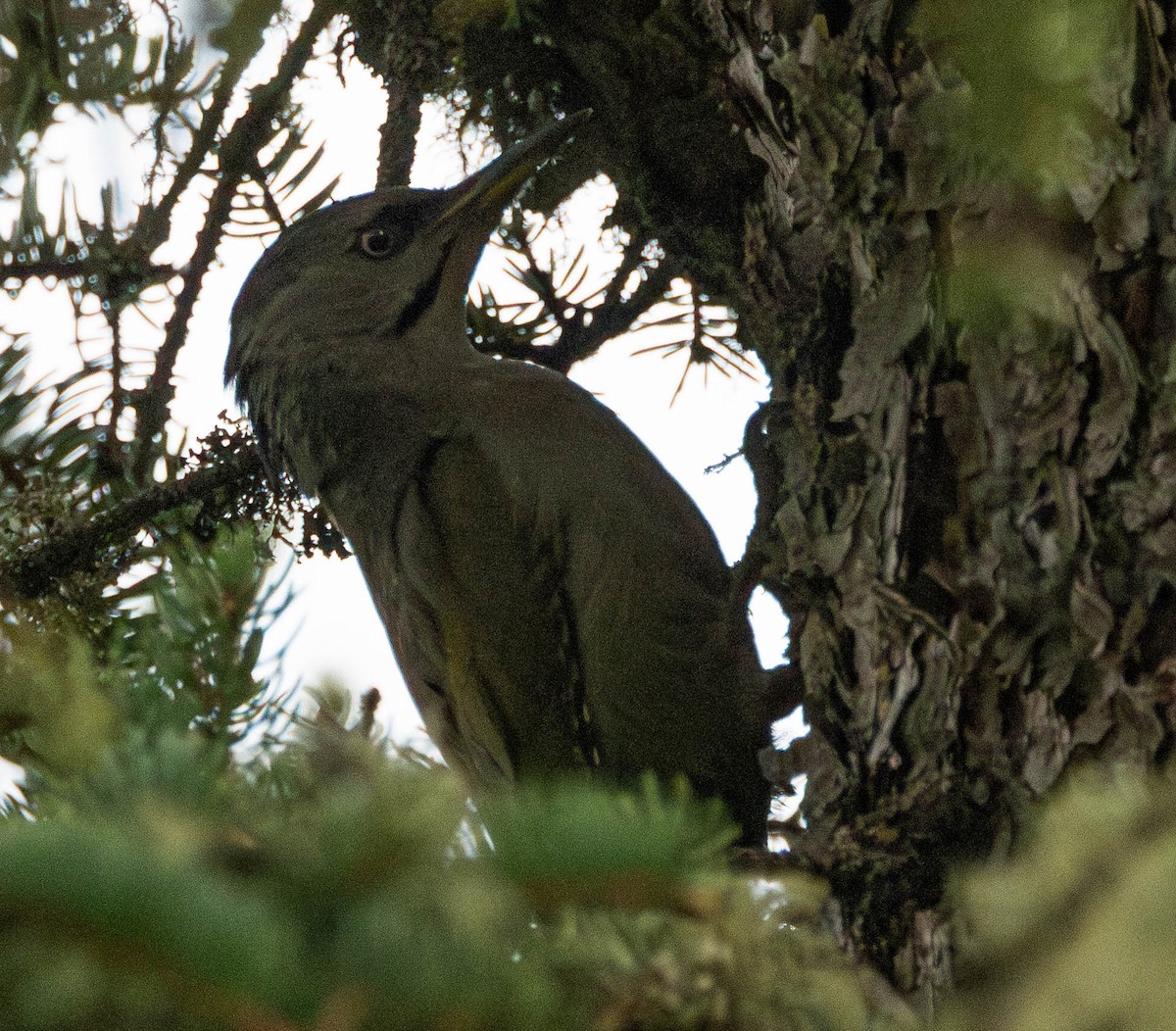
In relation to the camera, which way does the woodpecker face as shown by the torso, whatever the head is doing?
to the viewer's right
